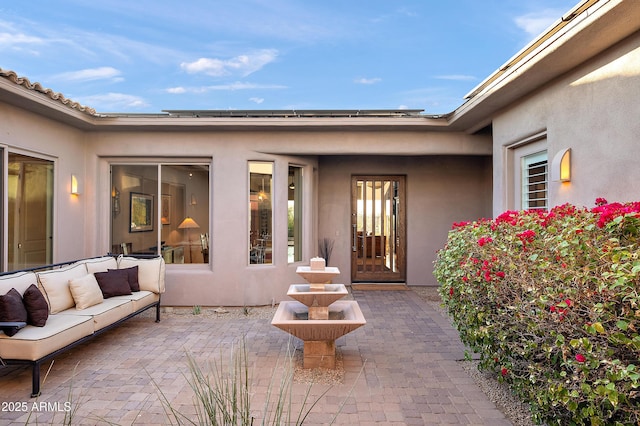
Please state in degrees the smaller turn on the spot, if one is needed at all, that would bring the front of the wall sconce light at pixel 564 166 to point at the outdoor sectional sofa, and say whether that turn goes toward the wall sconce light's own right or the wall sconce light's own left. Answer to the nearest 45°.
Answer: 0° — it already faces it

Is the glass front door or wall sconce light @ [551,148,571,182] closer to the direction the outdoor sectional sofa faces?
the wall sconce light

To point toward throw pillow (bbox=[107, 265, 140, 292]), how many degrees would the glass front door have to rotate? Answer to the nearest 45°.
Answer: approximately 45° to its right

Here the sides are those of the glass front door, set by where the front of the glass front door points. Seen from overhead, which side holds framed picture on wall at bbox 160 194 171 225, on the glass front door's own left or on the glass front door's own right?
on the glass front door's own right

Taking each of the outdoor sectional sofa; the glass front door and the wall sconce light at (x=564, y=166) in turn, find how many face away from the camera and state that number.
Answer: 0

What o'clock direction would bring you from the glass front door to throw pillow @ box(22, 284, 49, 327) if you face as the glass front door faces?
The throw pillow is roughly at 1 o'clock from the glass front door.

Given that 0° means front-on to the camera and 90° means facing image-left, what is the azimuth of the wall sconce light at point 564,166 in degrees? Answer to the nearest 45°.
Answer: approximately 45°

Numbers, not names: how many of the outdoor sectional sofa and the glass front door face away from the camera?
0

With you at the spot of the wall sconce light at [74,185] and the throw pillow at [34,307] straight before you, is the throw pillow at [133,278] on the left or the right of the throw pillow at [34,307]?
left

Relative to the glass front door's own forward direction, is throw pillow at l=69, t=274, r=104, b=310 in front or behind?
in front

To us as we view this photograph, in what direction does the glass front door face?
facing the viewer

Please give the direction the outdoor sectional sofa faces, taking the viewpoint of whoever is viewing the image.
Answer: facing the viewer and to the right of the viewer

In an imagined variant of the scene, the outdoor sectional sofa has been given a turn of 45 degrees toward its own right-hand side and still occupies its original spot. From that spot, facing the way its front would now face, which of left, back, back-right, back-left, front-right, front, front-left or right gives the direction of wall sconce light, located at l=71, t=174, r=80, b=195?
back

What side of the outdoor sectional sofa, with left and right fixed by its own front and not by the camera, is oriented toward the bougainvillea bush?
front

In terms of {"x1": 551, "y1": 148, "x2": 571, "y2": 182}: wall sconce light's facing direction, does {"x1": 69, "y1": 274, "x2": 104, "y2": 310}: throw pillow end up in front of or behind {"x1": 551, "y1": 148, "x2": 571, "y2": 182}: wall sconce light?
in front

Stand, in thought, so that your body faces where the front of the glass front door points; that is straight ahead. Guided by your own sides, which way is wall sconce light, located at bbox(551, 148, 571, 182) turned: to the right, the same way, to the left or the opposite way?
to the right

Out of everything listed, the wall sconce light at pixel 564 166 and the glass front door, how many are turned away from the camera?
0
